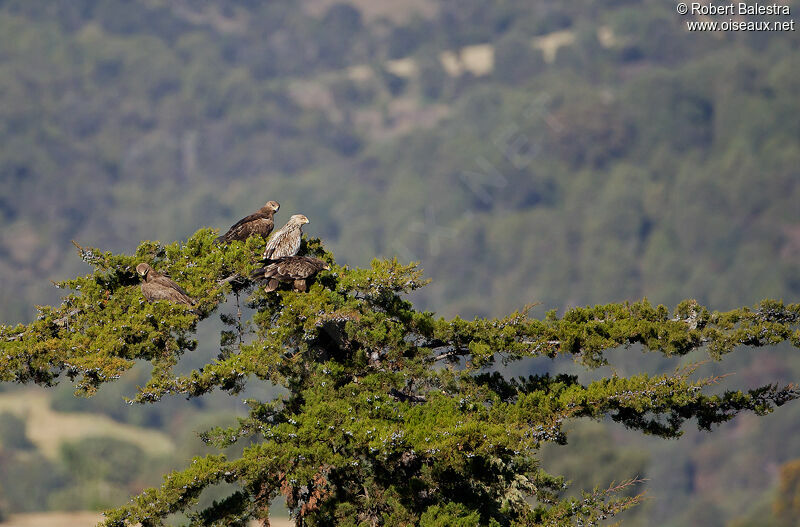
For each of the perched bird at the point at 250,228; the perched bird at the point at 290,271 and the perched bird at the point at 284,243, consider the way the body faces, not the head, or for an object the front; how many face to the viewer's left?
0

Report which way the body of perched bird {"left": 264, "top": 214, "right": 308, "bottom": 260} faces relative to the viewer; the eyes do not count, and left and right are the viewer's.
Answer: facing to the right of the viewer

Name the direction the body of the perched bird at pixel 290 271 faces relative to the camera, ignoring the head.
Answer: to the viewer's right

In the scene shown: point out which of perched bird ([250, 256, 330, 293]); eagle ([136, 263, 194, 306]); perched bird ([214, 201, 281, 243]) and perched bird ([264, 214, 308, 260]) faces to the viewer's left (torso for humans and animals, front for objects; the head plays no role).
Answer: the eagle

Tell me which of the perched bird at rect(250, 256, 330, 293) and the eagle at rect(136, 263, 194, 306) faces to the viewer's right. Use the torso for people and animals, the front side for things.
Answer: the perched bird

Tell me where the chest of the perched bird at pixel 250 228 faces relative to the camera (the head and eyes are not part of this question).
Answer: to the viewer's right

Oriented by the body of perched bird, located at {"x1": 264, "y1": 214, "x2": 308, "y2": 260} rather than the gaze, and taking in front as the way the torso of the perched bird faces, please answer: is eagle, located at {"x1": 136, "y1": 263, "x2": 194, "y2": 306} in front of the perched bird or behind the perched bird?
behind

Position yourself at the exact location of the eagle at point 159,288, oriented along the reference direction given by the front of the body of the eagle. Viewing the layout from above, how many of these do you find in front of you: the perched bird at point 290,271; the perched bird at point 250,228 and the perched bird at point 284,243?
0

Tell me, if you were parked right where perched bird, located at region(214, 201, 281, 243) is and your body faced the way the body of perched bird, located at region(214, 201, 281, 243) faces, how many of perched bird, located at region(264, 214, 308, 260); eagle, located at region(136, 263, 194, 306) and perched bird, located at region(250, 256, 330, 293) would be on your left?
0

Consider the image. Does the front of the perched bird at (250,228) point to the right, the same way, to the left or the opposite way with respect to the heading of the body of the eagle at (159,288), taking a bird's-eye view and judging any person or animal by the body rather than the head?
the opposite way

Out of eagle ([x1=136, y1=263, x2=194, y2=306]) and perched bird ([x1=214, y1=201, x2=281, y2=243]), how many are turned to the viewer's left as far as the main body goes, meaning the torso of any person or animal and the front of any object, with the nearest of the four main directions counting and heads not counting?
1

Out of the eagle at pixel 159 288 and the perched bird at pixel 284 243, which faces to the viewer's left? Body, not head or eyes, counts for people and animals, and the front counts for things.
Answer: the eagle

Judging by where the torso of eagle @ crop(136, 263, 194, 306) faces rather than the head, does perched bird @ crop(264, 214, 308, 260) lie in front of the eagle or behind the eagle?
behind

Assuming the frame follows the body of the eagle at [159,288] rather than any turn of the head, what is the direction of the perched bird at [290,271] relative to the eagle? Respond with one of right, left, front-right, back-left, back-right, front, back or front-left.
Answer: back

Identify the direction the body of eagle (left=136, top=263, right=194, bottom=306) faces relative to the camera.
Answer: to the viewer's left
